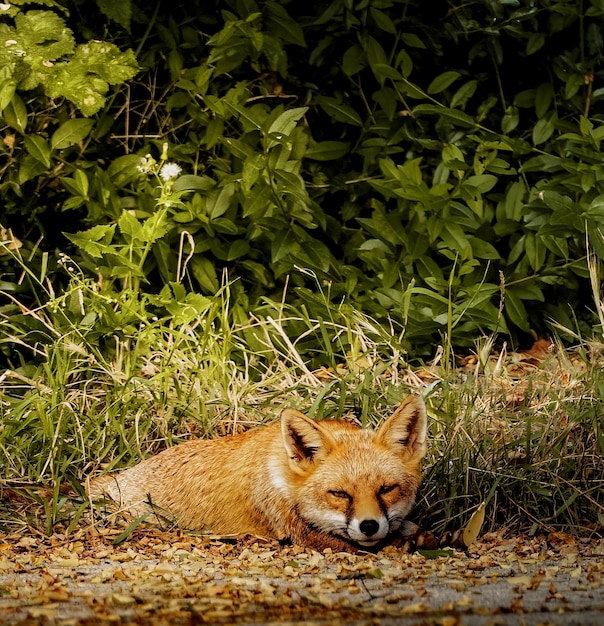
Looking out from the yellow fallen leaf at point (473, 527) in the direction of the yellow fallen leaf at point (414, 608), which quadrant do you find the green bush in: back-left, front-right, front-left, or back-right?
back-right

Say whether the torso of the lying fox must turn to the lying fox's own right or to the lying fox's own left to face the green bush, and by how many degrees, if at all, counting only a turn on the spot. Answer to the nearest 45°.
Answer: approximately 135° to the lying fox's own left

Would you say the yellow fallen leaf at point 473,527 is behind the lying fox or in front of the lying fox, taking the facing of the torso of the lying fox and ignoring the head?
in front

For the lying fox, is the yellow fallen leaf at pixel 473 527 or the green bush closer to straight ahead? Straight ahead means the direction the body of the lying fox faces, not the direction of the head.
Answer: the yellow fallen leaf

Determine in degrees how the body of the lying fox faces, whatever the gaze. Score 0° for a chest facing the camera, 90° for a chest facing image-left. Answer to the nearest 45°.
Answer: approximately 315°
